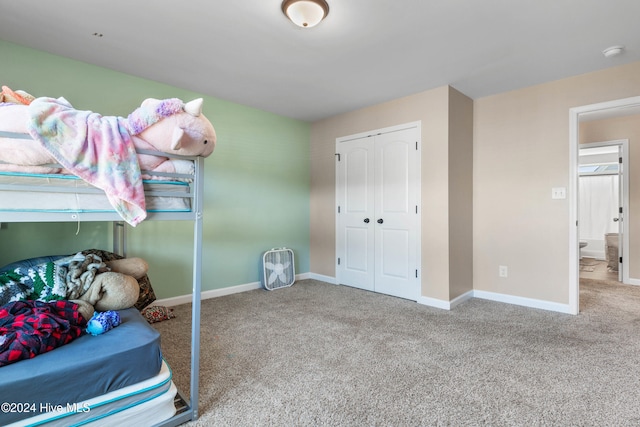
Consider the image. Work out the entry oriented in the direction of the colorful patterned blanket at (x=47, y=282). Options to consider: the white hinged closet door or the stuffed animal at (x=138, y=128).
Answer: the white hinged closet door

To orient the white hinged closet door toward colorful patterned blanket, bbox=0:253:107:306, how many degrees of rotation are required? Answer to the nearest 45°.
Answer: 0° — it already faces it

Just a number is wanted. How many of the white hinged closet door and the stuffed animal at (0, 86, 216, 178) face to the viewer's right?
1

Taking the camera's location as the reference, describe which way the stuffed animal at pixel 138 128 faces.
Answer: facing to the right of the viewer

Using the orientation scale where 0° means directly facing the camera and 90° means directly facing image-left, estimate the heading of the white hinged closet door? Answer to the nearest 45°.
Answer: approximately 45°

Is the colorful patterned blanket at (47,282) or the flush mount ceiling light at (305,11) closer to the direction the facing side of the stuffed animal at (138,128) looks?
the flush mount ceiling light

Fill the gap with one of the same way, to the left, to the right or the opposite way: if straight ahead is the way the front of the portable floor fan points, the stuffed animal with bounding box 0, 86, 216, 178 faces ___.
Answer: to the left

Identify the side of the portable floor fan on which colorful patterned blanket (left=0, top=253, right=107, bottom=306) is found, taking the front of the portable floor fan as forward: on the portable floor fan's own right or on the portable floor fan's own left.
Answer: on the portable floor fan's own right

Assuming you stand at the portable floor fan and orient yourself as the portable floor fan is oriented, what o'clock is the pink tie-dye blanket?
The pink tie-dye blanket is roughly at 2 o'clock from the portable floor fan.

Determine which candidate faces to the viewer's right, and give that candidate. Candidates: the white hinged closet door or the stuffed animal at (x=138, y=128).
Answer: the stuffed animal
